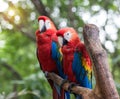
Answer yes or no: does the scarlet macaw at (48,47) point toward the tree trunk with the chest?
no

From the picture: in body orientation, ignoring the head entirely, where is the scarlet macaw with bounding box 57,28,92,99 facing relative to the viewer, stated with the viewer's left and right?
facing the viewer and to the left of the viewer

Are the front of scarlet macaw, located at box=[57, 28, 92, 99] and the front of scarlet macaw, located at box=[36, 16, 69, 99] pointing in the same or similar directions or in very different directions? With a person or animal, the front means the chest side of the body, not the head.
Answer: same or similar directions

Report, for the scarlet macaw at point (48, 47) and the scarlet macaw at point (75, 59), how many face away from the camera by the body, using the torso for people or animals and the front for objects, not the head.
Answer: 0
